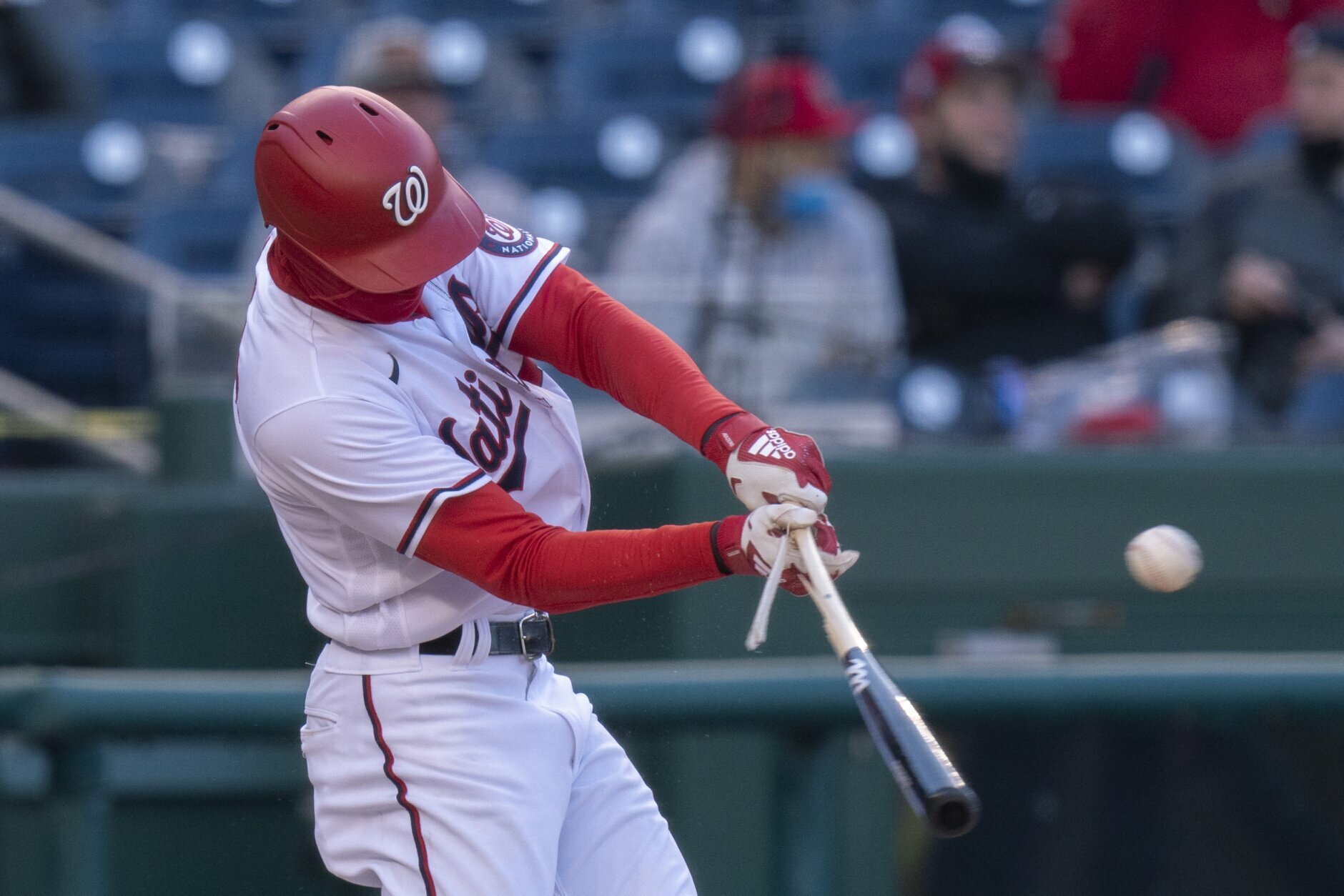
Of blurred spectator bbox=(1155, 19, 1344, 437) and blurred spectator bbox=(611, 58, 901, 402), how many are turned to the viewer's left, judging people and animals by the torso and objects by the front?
0

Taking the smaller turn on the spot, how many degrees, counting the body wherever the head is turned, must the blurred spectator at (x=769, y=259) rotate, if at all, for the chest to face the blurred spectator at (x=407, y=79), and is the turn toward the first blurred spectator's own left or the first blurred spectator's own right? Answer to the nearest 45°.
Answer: approximately 135° to the first blurred spectator's own right

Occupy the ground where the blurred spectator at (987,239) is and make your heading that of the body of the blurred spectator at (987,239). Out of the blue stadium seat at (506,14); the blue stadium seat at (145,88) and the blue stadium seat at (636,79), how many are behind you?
3

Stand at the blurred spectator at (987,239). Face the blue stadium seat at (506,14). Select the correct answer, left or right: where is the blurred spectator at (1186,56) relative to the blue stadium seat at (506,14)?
right

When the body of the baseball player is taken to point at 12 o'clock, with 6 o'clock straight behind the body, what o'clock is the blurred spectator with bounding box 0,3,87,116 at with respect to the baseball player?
The blurred spectator is roughly at 7 o'clock from the baseball player.

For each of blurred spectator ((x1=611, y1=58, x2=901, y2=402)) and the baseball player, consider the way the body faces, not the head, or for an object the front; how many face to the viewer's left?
0

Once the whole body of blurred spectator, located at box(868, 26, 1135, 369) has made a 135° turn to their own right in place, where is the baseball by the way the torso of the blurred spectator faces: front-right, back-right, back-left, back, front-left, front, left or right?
left

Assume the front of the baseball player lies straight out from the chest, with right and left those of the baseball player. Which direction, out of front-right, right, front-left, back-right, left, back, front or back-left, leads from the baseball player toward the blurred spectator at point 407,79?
back-left

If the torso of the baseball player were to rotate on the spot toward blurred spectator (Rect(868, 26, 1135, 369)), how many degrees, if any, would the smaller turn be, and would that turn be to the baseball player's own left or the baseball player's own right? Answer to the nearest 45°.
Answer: approximately 90° to the baseball player's own left

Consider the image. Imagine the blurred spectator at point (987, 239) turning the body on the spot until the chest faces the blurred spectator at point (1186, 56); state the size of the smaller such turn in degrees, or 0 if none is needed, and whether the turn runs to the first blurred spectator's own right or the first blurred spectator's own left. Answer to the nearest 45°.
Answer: approximately 135° to the first blurred spectator's own left

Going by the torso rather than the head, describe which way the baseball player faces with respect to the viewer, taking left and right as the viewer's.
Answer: facing the viewer and to the right of the viewer

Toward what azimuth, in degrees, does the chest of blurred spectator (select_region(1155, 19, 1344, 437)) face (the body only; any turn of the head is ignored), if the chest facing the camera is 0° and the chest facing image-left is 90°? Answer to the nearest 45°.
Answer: approximately 315°

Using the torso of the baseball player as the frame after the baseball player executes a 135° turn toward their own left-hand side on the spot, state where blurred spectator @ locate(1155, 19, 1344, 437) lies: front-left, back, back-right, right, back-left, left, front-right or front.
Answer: front-right
